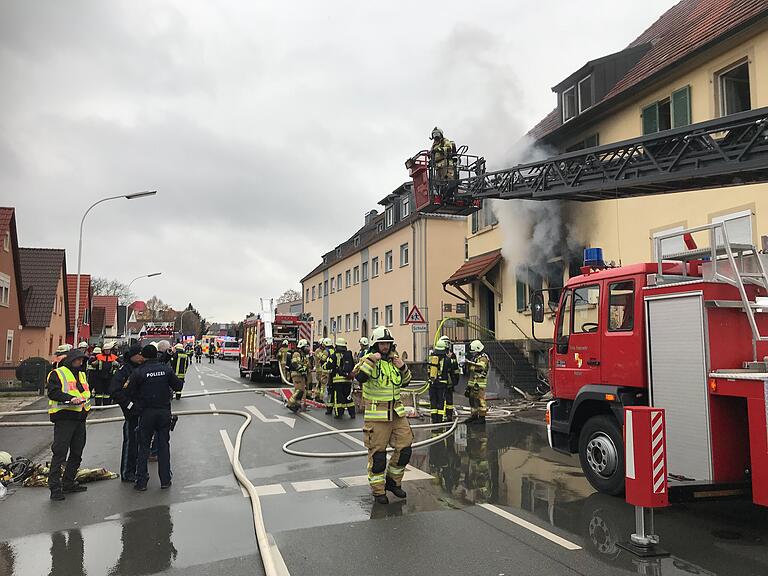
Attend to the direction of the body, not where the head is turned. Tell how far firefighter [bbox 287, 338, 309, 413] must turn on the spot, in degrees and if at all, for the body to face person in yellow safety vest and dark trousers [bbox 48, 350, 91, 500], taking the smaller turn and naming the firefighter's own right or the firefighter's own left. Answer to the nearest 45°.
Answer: approximately 90° to the firefighter's own right

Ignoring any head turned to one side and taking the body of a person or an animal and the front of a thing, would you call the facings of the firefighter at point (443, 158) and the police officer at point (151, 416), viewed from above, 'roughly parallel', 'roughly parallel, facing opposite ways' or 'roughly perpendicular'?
roughly perpendicular

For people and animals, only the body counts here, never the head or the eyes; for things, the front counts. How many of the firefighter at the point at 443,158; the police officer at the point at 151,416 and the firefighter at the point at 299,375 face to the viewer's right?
1

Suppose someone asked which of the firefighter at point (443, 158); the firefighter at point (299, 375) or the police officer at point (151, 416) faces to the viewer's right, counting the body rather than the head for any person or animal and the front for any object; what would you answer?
the firefighter at point (299, 375)

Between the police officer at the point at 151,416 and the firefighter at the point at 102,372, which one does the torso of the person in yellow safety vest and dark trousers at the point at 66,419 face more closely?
the police officer

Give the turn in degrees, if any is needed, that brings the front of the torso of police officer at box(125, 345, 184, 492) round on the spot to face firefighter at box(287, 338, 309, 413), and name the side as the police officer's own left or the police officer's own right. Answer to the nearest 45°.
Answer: approximately 45° to the police officer's own right

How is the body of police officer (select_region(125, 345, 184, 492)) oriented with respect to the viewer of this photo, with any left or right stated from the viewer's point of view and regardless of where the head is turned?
facing away from the viewer

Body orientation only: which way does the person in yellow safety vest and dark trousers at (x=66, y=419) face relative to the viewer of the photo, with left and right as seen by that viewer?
facing the viewer and to the right of the viewer

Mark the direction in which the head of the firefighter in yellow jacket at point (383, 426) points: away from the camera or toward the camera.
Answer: toward the camera

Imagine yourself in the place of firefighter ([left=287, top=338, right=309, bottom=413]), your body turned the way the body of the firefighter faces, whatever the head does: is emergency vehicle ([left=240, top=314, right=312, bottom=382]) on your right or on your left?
on your left

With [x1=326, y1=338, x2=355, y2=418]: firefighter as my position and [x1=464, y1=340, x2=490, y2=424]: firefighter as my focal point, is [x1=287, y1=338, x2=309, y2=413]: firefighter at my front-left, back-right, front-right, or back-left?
back-left

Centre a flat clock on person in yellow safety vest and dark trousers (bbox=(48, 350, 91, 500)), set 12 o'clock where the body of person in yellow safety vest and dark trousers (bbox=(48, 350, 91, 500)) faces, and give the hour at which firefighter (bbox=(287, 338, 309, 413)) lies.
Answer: firefighter (bbox=(287, 338, 309, 413)) is roughly at 9 o'clock from person in yellow safety vest and dark trousers (bbox=(48, 350, 91, 500)).

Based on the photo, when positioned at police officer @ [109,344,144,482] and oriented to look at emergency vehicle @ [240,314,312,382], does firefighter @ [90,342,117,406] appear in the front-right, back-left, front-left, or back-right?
front-left

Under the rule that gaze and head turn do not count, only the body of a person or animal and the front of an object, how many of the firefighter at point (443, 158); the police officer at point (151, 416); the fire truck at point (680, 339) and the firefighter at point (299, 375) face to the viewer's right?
1
